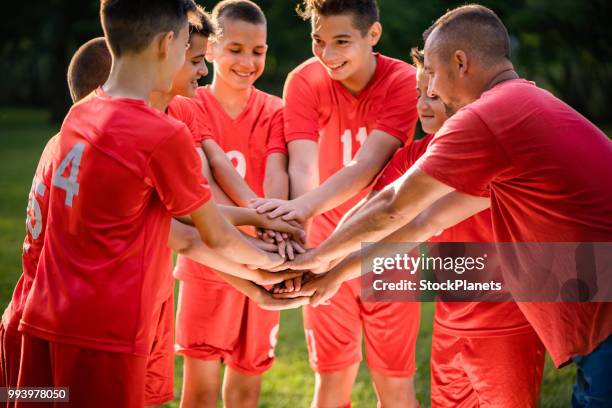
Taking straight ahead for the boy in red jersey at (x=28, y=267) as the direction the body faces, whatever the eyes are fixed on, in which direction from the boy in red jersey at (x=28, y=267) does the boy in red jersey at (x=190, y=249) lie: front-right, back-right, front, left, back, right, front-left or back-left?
front

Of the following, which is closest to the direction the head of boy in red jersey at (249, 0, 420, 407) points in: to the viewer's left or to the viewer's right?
to the viewer's left

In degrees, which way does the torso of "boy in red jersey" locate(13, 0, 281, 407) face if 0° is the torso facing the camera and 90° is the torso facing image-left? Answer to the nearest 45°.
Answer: approximately 225°

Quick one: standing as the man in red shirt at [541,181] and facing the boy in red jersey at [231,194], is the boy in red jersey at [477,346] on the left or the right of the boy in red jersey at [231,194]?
right

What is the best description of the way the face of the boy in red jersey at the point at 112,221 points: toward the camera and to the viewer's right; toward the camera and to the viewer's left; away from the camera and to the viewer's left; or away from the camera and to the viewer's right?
away from the camera and to the viewer's right

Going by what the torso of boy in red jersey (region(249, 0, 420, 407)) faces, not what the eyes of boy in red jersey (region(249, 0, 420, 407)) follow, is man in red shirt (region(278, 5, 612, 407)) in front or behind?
in front

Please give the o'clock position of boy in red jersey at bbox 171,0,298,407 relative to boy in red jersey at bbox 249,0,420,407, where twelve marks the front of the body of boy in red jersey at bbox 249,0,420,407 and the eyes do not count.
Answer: boy in red jersey at bbox 171,0,298,407 is roughly at 3 o'clock from boy in red jersey at bbox 249,0,420,407.

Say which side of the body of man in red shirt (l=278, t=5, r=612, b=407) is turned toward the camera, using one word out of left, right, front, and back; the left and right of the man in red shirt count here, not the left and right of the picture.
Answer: left

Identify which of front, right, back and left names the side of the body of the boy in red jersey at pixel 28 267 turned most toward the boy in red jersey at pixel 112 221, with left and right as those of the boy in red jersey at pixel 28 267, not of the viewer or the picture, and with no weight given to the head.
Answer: right

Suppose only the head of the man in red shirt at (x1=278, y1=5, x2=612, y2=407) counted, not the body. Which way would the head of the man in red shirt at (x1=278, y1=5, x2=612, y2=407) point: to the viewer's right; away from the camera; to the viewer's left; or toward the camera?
to the viewer's left

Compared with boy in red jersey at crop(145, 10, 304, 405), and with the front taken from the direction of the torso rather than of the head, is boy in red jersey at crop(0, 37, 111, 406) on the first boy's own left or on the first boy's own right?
on the first boy's own right

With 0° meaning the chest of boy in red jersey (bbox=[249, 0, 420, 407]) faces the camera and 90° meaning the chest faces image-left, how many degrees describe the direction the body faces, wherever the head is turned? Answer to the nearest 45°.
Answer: approximately 0°

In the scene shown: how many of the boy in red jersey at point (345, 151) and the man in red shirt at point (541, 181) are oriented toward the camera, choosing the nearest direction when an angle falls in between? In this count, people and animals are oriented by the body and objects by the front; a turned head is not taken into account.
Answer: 1

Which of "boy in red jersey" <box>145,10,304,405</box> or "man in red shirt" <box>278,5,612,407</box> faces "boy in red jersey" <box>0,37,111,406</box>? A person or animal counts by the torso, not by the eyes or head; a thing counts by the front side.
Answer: "man in red shirt" <box>278,5,612,407</box>

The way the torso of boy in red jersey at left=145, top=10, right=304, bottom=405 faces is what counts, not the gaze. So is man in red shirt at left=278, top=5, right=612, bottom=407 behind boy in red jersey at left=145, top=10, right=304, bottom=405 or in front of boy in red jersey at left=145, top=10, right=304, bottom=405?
in front

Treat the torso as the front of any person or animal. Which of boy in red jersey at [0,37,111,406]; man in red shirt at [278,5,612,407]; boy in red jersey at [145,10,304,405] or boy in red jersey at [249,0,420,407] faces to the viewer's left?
man in red shirt at [278,5,612,407]
